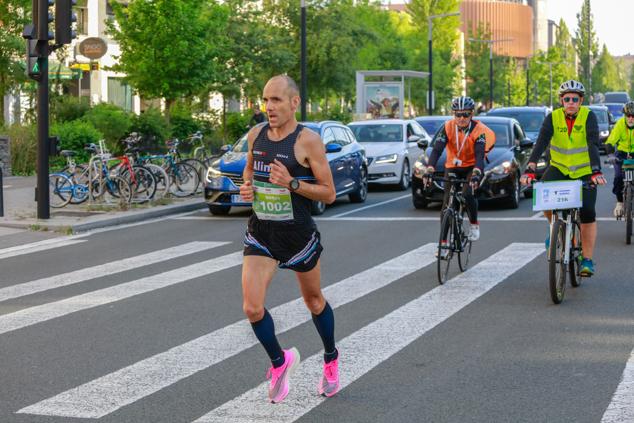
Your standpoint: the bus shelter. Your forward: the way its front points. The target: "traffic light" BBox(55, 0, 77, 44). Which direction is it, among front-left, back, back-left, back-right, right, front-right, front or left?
right

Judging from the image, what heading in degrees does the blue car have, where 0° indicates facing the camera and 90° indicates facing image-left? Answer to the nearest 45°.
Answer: approximately 45°

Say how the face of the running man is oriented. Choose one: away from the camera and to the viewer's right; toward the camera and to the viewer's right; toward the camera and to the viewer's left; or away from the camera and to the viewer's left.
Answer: toward the camera and to the viewer's left

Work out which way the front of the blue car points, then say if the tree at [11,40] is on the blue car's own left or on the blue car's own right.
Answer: on the blue car's own right

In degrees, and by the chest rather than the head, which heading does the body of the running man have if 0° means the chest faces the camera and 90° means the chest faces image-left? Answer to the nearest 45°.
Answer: approximately 45°

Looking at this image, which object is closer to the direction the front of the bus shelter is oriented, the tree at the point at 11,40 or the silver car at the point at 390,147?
the silver car

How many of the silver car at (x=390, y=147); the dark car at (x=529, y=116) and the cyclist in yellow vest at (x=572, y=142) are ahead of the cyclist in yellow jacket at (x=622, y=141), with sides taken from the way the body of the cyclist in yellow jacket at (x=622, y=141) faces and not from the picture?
1

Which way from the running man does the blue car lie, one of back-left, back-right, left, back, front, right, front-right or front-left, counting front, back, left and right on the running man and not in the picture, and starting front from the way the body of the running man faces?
back-right

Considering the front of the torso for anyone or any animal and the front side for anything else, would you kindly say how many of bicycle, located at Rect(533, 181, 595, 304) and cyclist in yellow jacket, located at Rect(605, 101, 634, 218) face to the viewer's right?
0

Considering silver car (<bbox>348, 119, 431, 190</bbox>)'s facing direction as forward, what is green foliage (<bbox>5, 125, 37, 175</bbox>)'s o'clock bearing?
The green foliage is roughly at 2 o'clock from the silver car.
